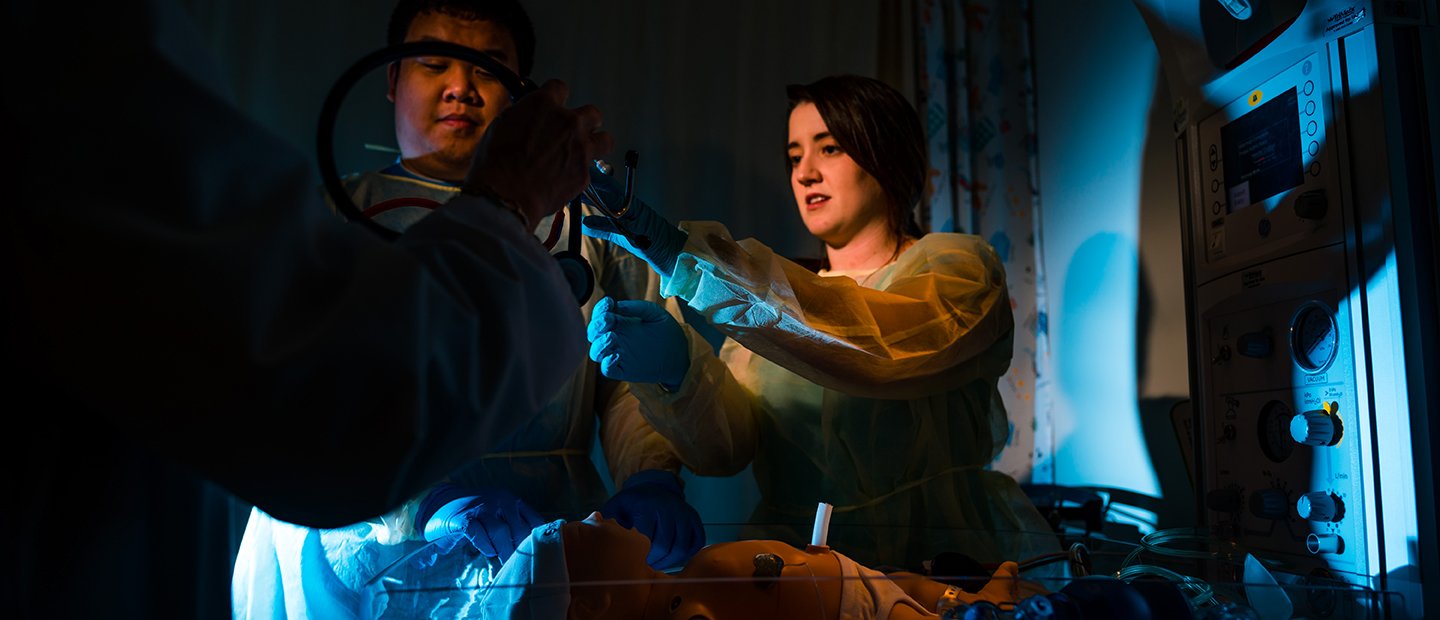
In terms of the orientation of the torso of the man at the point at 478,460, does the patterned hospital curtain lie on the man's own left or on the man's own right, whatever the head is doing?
on the man's own left

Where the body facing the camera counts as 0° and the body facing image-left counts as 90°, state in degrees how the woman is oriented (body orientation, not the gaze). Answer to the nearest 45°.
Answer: approximately 45°

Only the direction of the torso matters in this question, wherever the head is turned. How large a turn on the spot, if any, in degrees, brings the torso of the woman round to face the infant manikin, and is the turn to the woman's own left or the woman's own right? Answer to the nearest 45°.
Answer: approximately 45° to the woman's own left

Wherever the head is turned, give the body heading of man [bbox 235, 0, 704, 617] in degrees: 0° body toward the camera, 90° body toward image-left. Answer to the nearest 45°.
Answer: approximately 315°

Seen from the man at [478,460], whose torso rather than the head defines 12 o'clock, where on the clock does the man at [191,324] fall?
the man at [191,324] is roughly at 2 o'clock from the man at [478,460].
